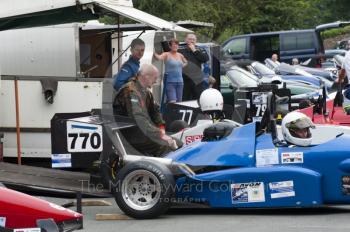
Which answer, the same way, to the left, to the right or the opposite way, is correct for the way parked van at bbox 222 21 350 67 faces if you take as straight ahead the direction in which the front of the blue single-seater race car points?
the opposite way

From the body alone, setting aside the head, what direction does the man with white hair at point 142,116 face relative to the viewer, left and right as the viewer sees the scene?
facing to the right of the viewer

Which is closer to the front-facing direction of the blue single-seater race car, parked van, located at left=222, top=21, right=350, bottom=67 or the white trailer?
the parked van

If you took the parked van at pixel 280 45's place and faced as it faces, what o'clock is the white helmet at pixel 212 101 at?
The white helmet is roughly at 9 o'clock from the parked van.

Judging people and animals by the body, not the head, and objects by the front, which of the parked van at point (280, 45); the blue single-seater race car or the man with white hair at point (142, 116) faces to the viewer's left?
the parked van

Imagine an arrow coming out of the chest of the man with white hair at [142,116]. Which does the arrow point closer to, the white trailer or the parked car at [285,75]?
the parked car

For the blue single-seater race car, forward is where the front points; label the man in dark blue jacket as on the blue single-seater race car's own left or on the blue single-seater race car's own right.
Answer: on the blue single-seater race car's own left

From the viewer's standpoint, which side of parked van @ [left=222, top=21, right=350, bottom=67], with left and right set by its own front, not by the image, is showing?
left

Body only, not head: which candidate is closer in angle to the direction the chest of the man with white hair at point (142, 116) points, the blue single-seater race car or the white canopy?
the blue single-seater race car

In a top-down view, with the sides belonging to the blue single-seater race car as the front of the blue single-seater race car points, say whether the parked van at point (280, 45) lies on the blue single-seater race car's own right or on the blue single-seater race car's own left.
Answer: on the blue single-seater race car's own left

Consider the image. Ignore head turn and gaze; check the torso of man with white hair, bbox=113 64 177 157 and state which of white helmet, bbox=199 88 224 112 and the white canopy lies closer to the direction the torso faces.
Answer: the white helmet

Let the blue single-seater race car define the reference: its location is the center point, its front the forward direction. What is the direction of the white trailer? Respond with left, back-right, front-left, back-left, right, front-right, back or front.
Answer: back-left

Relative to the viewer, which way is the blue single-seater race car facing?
to the viewer's right
